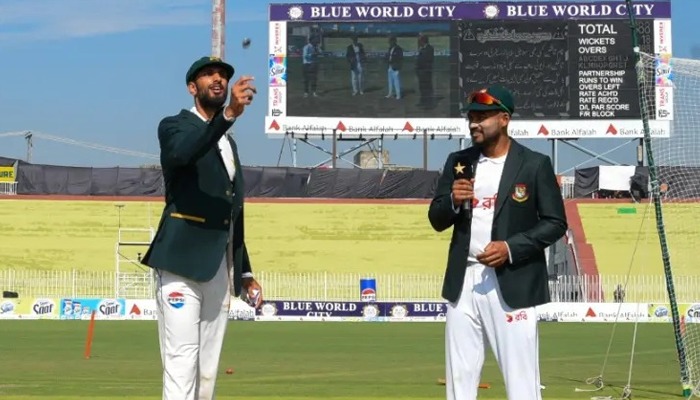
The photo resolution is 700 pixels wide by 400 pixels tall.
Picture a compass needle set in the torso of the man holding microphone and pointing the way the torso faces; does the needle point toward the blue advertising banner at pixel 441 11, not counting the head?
no

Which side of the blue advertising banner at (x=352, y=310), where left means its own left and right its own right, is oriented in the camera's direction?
front

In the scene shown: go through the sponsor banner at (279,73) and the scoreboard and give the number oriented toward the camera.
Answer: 2

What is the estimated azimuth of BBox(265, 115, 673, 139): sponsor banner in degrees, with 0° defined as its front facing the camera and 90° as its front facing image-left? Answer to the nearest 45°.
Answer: approximately 0°

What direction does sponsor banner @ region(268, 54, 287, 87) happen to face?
toward the camera

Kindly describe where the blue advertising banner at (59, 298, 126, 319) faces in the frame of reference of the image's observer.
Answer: facing the viewer

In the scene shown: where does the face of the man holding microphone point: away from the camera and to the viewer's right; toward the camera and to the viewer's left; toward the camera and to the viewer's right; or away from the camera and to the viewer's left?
toward the camera and to the viewer's left

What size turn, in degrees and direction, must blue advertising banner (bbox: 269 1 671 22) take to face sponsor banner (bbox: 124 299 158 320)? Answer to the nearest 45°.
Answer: approximately 45° to its right

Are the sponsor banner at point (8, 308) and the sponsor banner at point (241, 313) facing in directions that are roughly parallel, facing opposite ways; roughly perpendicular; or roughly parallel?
roughly parallel
